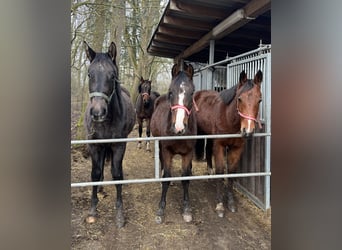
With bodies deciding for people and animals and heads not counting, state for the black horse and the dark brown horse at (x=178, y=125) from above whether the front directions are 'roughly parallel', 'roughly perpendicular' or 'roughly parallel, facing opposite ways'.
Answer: roughly parallel

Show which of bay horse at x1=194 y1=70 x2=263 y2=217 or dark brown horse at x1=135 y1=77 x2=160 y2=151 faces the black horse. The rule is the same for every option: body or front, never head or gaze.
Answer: the dark brown horse

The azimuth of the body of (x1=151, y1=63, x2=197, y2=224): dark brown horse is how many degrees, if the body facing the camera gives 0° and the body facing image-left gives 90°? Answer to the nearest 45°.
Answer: approximately 0°

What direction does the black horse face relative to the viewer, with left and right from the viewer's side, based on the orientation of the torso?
facing the viewer

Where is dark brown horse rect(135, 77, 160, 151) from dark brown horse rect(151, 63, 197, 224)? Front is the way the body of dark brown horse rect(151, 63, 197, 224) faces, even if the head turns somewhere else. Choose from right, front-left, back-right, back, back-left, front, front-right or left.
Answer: back

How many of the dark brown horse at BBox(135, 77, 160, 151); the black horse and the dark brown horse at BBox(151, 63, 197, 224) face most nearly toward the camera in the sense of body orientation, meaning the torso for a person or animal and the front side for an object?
3

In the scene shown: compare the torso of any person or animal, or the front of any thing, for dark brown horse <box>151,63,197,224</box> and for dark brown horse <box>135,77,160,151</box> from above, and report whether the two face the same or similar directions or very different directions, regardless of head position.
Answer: same or similar directions

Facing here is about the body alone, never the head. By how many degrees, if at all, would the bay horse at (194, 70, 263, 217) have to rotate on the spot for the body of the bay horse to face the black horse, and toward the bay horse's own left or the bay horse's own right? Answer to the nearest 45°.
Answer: approximately 90° to the bay horse's own right

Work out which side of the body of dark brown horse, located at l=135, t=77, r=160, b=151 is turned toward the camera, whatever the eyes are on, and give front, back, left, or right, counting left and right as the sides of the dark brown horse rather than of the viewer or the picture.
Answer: front
